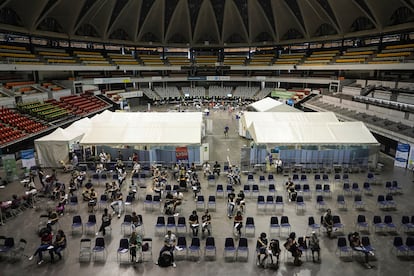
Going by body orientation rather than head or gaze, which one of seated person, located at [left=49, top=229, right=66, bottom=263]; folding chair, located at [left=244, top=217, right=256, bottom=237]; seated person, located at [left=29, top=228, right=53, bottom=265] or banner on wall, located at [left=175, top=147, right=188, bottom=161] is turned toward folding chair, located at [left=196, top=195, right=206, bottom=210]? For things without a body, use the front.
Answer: the banner on wall

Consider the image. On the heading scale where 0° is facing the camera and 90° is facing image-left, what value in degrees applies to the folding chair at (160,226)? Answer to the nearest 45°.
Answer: approximately 0°

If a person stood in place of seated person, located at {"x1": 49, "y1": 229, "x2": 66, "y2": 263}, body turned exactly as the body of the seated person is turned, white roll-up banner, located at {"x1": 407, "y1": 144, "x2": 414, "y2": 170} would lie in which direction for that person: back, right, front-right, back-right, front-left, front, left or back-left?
back-left

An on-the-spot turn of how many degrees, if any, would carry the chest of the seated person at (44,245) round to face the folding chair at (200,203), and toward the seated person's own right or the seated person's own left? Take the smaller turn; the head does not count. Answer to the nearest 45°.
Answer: approximately 135° to the seated person's own left

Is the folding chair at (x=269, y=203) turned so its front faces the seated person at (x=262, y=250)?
yes
